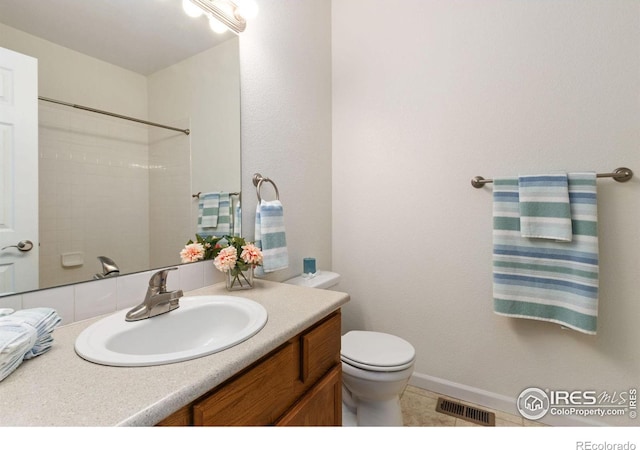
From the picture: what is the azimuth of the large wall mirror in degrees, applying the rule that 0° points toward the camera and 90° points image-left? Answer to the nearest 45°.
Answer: approximately 315°

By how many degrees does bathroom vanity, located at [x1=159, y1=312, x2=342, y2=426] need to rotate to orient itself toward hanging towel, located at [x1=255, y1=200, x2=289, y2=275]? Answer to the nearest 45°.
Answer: approximately 135° to its left

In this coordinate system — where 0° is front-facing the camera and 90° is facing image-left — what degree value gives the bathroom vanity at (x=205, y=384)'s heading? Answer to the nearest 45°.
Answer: approximately 315°

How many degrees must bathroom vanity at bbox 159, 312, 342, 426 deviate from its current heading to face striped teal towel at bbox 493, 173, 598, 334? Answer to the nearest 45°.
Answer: approximately 45° to its left

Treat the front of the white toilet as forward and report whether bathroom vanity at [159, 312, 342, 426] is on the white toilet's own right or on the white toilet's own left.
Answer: on the white toilet's own right
